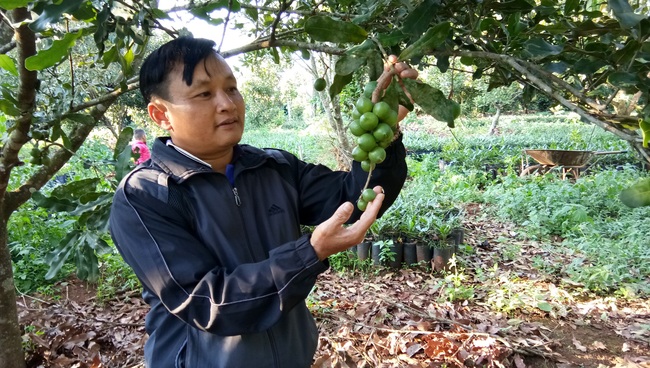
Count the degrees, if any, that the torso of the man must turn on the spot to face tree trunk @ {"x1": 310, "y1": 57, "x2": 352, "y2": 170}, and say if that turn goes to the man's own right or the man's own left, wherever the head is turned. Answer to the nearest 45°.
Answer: approximately 135° to the man's own left

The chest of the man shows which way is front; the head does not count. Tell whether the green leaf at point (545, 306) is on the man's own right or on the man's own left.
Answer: on the man's own left

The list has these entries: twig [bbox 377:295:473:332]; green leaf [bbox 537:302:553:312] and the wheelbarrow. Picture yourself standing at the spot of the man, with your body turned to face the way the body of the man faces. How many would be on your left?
3

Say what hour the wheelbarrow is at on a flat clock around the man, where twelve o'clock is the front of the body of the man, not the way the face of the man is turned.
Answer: The wheelbarrow is roughly at 9 o'clock from the man.

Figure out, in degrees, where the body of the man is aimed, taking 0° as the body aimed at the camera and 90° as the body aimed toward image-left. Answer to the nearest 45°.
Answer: approximately 315°

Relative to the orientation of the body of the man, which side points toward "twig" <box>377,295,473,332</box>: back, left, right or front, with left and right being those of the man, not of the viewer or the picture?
left
